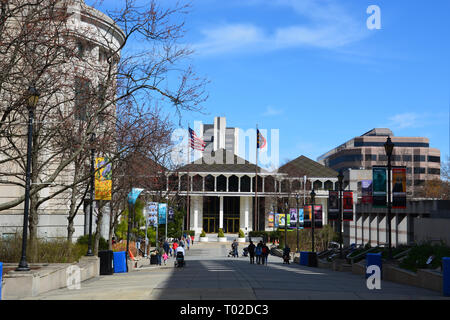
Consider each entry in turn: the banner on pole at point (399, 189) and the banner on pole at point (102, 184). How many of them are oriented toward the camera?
2

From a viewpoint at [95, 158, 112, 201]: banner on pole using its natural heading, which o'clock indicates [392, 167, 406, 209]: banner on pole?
[392, 167, 406, 209]: banner on pole is roughly at 9 o'clock from [95, 158, 112, 201]: banner on pole.

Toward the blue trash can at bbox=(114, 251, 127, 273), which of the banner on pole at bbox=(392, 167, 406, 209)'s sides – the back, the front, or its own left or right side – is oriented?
right

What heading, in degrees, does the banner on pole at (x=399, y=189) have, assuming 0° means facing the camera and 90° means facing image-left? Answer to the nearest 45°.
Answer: approximately 0°

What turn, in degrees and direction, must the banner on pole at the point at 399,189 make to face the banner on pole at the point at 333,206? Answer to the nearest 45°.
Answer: approximately 180°

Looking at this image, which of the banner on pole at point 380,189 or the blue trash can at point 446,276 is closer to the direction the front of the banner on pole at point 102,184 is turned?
the blue trash can

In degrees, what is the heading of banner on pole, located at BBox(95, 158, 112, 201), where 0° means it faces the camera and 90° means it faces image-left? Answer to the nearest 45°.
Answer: approximately 0°

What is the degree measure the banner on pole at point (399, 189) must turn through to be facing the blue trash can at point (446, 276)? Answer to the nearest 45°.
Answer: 0° — it already faces it

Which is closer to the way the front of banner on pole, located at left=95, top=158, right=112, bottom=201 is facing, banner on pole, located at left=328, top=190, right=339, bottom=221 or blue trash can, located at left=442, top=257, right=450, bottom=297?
the blue trash can

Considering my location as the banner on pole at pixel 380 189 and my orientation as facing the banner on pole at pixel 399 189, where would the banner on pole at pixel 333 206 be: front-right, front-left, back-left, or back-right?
back-left

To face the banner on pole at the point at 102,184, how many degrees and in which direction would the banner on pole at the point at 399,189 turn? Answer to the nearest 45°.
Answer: approximately 45° to its right
